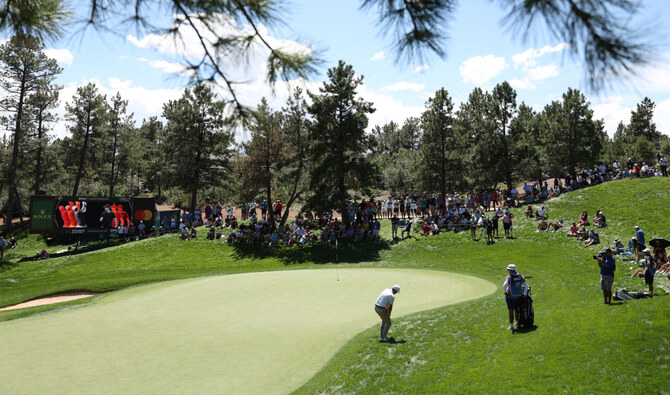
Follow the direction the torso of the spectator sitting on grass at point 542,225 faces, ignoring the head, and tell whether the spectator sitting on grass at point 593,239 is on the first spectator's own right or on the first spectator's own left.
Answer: on the first spectator's own left

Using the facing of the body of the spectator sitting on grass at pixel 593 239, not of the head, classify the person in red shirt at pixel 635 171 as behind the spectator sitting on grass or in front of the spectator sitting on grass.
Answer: behind

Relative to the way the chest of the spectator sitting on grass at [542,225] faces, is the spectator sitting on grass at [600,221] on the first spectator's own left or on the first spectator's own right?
on the first spectator's own left

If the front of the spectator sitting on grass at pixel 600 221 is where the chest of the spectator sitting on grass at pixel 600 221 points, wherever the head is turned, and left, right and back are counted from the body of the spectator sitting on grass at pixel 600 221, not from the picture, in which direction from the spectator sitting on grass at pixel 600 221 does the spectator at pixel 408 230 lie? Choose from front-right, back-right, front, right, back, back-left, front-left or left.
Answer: front-right

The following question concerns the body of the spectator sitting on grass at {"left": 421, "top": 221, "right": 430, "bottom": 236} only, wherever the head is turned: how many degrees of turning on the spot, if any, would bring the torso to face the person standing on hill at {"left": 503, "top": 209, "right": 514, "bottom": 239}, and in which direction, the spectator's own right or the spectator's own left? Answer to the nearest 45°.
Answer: approximately 45° to the spectator's own left

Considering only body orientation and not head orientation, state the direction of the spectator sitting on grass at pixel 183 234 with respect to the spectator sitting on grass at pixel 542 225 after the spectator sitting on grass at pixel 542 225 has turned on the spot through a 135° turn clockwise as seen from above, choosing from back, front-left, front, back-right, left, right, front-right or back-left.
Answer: left

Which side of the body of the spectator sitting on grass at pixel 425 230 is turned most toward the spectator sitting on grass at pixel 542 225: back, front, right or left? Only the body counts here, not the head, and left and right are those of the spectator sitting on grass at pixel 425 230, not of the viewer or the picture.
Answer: left

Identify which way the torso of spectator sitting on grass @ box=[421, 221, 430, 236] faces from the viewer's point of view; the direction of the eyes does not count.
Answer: toward the camera

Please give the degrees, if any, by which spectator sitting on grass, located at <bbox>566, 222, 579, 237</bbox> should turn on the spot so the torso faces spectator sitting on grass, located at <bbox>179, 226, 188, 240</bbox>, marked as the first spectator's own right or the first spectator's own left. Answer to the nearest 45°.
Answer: approximately 45° to the first spectator's own right
